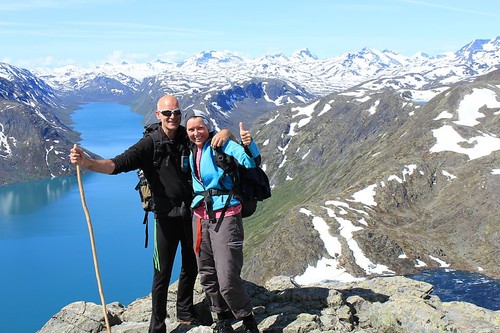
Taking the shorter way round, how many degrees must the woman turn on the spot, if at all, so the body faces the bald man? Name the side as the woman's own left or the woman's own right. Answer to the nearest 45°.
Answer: approximately 90° to the woman's own right

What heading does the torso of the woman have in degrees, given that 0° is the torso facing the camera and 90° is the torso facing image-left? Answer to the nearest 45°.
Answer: approximately 45°
